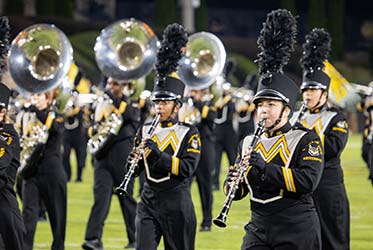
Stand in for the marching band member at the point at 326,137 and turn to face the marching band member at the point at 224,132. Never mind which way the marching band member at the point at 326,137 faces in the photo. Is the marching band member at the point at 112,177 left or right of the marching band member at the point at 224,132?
left

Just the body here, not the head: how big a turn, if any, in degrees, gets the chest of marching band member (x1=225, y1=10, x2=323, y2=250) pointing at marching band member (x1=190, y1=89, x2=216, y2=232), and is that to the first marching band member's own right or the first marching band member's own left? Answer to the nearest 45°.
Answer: approximately 135° to the first marching band member's own right

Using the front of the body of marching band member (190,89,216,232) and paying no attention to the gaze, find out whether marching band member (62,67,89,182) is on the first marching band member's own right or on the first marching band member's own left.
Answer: on the first marching band member's own right

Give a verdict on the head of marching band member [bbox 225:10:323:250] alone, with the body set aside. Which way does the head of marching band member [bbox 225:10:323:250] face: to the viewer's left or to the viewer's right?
to the viewer's left

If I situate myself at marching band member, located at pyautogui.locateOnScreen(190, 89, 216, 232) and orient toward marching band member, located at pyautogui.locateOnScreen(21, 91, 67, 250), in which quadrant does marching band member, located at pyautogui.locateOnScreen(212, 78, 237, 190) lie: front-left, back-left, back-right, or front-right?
back-right

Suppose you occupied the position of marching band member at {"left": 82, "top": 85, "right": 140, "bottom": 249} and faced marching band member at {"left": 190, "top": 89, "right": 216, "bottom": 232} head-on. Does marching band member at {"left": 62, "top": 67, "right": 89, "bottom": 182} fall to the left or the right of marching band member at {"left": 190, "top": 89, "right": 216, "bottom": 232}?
left

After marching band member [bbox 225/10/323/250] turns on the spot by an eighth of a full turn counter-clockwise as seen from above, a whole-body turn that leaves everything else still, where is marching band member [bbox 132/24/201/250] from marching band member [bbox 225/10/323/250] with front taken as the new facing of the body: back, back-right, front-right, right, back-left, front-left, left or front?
back-right
